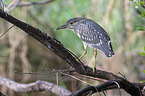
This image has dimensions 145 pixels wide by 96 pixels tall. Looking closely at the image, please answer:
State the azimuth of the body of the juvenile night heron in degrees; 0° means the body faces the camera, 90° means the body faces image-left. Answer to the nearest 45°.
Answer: approximately 90°
